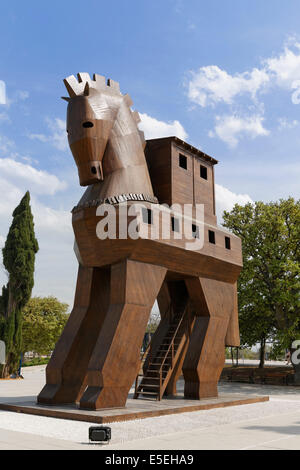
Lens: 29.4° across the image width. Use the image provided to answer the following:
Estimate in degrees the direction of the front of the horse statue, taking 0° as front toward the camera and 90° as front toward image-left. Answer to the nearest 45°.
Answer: approximately 45°

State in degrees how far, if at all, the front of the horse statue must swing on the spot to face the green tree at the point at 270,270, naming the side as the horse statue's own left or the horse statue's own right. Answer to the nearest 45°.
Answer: approximately 180°

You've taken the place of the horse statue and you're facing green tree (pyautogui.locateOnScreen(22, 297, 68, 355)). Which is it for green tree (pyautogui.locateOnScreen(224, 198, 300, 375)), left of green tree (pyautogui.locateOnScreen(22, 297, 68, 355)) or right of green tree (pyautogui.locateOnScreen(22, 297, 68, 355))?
right

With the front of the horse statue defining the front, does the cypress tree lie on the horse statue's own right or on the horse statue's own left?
on the horse statue's own right

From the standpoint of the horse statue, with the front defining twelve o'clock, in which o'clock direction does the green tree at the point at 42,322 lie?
The green tree is roughly at 4 o'clock from the horse statue.
